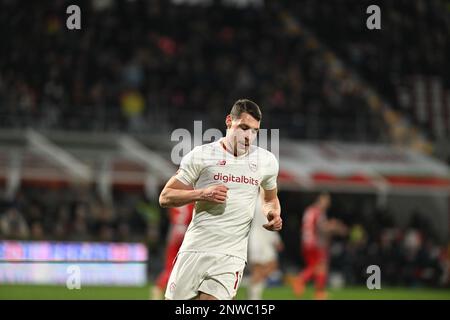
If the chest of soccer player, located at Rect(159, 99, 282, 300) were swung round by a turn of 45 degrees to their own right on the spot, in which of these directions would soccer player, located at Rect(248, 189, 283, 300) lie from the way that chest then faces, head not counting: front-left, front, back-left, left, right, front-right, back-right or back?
back

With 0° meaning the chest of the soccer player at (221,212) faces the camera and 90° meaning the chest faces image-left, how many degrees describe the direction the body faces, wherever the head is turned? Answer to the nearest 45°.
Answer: approximately 315°

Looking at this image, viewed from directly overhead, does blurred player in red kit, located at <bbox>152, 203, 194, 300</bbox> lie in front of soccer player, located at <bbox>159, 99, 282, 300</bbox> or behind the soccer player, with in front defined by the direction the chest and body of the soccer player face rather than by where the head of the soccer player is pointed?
behind
